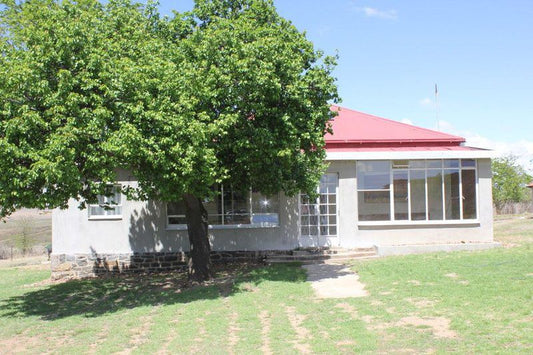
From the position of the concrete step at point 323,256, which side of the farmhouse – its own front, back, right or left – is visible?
front

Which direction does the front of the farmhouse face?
toward the camera

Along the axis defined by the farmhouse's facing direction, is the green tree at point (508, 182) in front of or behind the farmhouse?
behind
